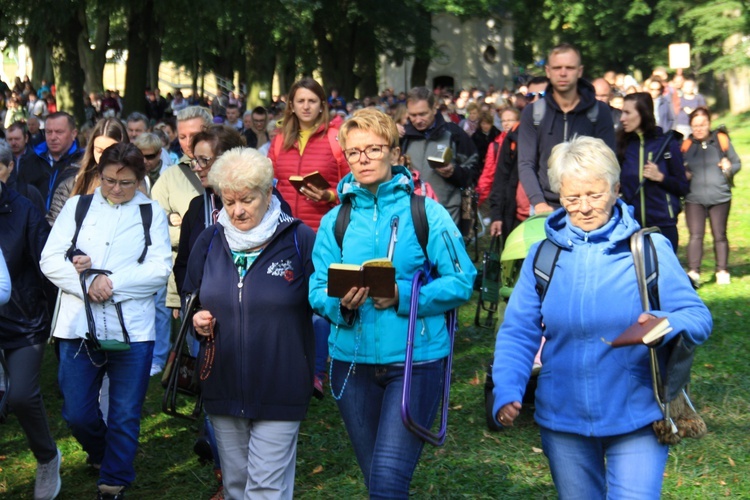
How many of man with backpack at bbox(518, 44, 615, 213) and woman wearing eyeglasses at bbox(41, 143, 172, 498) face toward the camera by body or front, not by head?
2

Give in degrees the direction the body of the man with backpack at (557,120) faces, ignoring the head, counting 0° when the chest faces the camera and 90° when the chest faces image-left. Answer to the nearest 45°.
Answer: approximately 0°

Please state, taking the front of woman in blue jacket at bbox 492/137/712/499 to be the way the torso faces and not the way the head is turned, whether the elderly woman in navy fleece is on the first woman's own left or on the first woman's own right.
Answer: on the first woman's own right

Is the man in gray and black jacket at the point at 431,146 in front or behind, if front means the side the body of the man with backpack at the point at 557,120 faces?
behind

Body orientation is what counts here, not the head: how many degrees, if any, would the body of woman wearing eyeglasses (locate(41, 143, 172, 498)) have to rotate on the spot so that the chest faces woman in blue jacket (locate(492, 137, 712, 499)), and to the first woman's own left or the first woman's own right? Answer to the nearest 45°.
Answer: approximately 45° to the first woman's own left

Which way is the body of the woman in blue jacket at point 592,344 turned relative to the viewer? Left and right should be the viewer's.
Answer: facing the viewer

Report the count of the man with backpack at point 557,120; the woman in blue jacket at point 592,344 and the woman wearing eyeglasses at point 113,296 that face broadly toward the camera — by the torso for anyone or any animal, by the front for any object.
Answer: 3

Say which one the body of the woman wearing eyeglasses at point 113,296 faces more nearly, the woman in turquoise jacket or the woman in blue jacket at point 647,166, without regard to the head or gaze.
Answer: the woman in turquoise jacket

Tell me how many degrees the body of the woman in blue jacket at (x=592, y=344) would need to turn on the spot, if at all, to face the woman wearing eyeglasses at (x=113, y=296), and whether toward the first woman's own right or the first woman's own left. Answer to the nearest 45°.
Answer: approximately 135° to the first woman's own right

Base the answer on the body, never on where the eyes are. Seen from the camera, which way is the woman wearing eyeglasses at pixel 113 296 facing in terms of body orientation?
toward the camera
